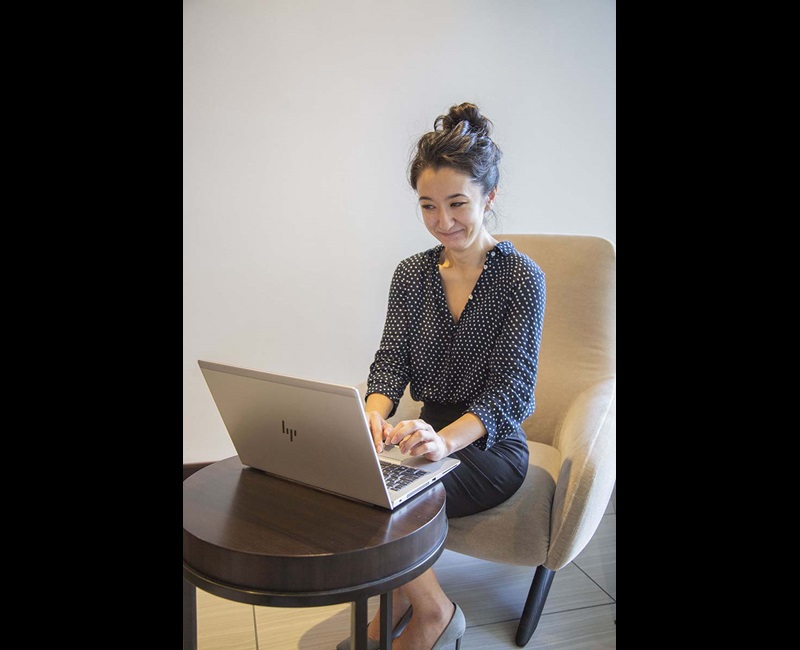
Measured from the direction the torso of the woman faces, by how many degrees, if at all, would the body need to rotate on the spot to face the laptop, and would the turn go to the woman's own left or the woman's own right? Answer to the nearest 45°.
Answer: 0° — they already face it

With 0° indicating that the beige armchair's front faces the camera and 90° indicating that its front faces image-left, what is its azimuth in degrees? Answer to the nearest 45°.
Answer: approximately 45°

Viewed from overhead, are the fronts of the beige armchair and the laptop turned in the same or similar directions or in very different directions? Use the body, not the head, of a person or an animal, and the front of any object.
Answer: very different directions

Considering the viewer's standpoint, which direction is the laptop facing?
facing away from the viewer and to the right of the viewer

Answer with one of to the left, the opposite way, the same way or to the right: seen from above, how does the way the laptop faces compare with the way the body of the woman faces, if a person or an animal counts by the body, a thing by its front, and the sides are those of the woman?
the opposite way

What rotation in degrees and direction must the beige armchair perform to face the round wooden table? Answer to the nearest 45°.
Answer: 0° — it already faces it

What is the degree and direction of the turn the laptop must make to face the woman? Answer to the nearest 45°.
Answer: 0° — it already faces them
